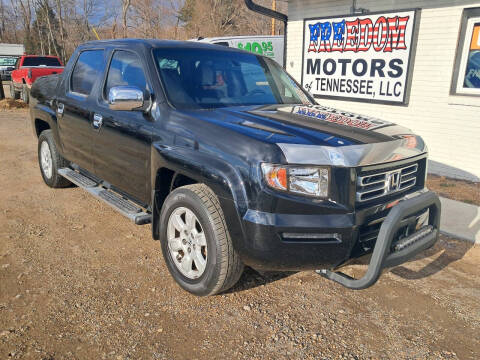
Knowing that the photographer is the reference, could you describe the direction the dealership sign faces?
facing the viewer and to the left of the viewer

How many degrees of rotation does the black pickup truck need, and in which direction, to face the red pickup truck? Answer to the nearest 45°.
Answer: approximately 180°

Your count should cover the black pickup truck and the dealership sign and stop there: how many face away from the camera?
0

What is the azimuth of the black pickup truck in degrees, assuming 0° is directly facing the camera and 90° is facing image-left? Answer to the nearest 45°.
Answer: approximately 315°

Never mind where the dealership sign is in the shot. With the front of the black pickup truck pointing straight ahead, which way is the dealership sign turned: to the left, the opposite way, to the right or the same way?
to the right

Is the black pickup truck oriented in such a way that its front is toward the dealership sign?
no

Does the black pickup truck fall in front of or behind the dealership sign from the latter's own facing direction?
in front

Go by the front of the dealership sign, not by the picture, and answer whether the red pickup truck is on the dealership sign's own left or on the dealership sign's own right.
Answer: on the dealership sign's own right

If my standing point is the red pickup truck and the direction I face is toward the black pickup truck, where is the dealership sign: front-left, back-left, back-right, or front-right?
front-left
